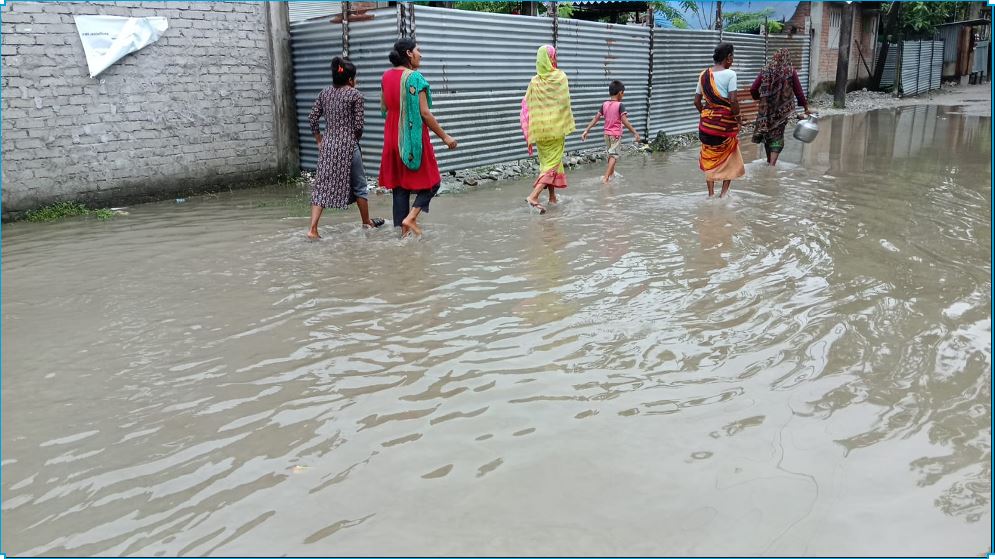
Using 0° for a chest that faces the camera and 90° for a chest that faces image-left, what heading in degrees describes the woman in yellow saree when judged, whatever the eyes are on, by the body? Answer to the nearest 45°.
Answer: approximately 225°

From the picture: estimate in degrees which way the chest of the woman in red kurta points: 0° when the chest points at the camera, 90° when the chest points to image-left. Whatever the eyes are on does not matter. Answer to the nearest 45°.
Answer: approximately 225°

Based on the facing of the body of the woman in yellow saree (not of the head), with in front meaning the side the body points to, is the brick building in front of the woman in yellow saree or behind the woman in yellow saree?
in front

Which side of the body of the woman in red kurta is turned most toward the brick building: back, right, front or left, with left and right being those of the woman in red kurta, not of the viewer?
front

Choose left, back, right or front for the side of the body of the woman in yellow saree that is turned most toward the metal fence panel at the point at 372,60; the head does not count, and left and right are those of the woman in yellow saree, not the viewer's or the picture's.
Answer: left

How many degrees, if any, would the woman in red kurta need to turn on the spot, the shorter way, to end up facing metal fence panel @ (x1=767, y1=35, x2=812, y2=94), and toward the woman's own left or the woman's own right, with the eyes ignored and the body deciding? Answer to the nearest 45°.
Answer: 0° — they already face it

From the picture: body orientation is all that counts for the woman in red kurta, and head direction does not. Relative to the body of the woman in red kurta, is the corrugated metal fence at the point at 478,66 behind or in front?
in front

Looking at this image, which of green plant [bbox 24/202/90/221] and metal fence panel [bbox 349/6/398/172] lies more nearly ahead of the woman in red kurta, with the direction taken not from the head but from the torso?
the metal fence panel

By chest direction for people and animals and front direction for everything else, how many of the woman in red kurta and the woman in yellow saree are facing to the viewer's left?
0

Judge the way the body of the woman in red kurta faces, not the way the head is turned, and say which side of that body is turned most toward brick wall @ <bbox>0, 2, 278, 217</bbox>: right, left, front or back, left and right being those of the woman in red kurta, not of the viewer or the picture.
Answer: left

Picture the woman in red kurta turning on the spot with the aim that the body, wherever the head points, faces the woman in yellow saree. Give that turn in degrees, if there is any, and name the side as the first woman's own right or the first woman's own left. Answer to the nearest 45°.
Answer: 0° — they already face them

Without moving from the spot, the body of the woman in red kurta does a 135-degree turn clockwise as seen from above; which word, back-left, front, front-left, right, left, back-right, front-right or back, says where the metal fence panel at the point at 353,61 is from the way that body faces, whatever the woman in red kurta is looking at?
back

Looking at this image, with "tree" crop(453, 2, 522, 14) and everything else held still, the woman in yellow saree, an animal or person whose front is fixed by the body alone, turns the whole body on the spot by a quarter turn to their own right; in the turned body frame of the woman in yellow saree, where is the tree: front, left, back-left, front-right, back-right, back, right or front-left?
back-left

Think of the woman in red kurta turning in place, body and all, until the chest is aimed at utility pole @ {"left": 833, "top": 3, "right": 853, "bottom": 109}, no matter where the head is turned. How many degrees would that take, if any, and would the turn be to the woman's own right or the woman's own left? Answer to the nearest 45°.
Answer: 0° — they already face it
